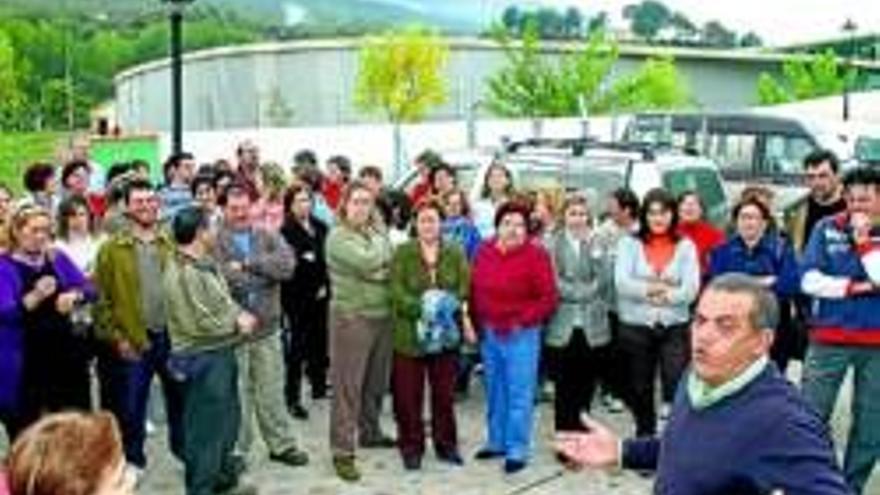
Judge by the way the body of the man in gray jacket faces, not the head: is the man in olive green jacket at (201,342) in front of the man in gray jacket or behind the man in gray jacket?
in front

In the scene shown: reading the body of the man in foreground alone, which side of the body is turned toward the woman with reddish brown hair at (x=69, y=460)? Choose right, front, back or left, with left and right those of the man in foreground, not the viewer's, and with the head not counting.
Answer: front

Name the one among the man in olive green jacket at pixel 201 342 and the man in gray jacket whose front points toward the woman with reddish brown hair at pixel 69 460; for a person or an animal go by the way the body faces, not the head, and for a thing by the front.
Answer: the man in gray jacket

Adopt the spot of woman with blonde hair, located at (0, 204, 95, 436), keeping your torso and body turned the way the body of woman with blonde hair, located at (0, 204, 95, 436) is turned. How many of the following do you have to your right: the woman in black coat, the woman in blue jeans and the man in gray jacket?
0

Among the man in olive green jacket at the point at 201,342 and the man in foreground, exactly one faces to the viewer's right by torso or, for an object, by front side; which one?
the man in olive green jacket

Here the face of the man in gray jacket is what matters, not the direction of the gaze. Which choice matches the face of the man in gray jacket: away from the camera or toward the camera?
toward the camera

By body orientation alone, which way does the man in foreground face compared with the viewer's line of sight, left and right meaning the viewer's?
facing the viewer and to the left of the viewer

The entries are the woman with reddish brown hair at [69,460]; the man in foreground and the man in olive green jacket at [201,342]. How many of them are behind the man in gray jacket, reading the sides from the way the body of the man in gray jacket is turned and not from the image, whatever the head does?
0

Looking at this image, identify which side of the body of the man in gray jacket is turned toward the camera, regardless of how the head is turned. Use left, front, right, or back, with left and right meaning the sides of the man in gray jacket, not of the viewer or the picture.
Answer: front

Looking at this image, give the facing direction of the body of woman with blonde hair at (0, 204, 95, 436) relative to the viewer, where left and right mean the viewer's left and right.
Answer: facing the viewer and to the right of the viewer

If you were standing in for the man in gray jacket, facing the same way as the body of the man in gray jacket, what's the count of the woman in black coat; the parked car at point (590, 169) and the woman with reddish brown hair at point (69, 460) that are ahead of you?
1

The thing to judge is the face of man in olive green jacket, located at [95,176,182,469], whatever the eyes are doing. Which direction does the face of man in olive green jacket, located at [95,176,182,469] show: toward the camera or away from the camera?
toward the camera

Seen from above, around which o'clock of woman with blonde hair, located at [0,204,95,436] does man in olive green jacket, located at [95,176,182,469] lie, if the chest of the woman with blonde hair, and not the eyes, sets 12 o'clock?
The man in olive green jacket is roughly at 10 o'clock from the woman with blonde hair.
